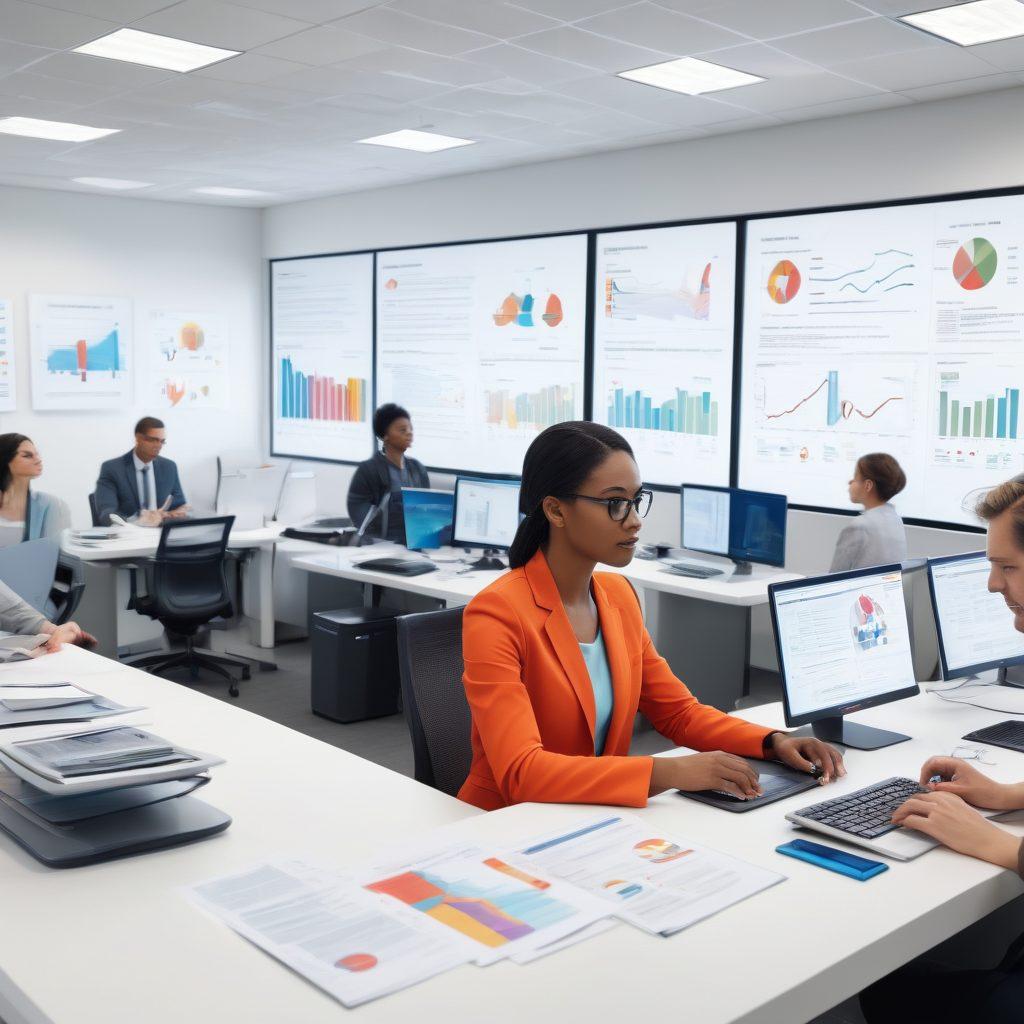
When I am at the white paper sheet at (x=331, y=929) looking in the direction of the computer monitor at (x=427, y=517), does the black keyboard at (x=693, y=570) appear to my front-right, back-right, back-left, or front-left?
front-right

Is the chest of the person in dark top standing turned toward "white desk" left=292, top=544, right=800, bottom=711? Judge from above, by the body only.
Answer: yes

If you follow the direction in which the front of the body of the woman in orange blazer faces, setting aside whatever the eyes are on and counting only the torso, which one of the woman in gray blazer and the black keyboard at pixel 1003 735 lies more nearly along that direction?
the black keyboard

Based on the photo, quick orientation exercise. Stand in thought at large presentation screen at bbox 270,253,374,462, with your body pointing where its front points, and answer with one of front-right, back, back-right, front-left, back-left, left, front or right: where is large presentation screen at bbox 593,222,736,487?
left

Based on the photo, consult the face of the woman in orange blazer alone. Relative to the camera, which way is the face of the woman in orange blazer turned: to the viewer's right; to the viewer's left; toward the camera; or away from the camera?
to the viewer's right

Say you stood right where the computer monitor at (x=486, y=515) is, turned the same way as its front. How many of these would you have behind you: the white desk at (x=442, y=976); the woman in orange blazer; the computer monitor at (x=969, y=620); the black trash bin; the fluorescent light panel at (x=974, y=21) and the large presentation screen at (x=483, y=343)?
1

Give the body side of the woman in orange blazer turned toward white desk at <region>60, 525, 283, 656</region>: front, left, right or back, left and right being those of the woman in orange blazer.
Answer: back

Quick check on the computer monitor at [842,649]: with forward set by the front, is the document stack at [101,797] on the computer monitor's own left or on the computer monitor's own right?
on the computer monitor's own right

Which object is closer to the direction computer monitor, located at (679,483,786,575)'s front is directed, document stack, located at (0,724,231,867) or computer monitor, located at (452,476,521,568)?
the document stack

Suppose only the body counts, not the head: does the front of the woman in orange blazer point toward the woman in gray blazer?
no

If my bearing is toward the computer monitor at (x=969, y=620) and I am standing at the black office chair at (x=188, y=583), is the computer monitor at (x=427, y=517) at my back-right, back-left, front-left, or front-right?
front-left

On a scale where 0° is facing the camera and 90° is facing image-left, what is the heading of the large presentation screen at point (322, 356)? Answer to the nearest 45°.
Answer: approximately 45°

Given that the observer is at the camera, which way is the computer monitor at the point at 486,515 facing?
facing the viewer

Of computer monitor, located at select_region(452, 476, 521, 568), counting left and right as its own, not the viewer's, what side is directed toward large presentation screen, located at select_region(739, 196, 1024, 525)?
left

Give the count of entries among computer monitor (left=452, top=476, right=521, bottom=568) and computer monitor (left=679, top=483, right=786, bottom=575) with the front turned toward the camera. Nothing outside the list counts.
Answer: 2
